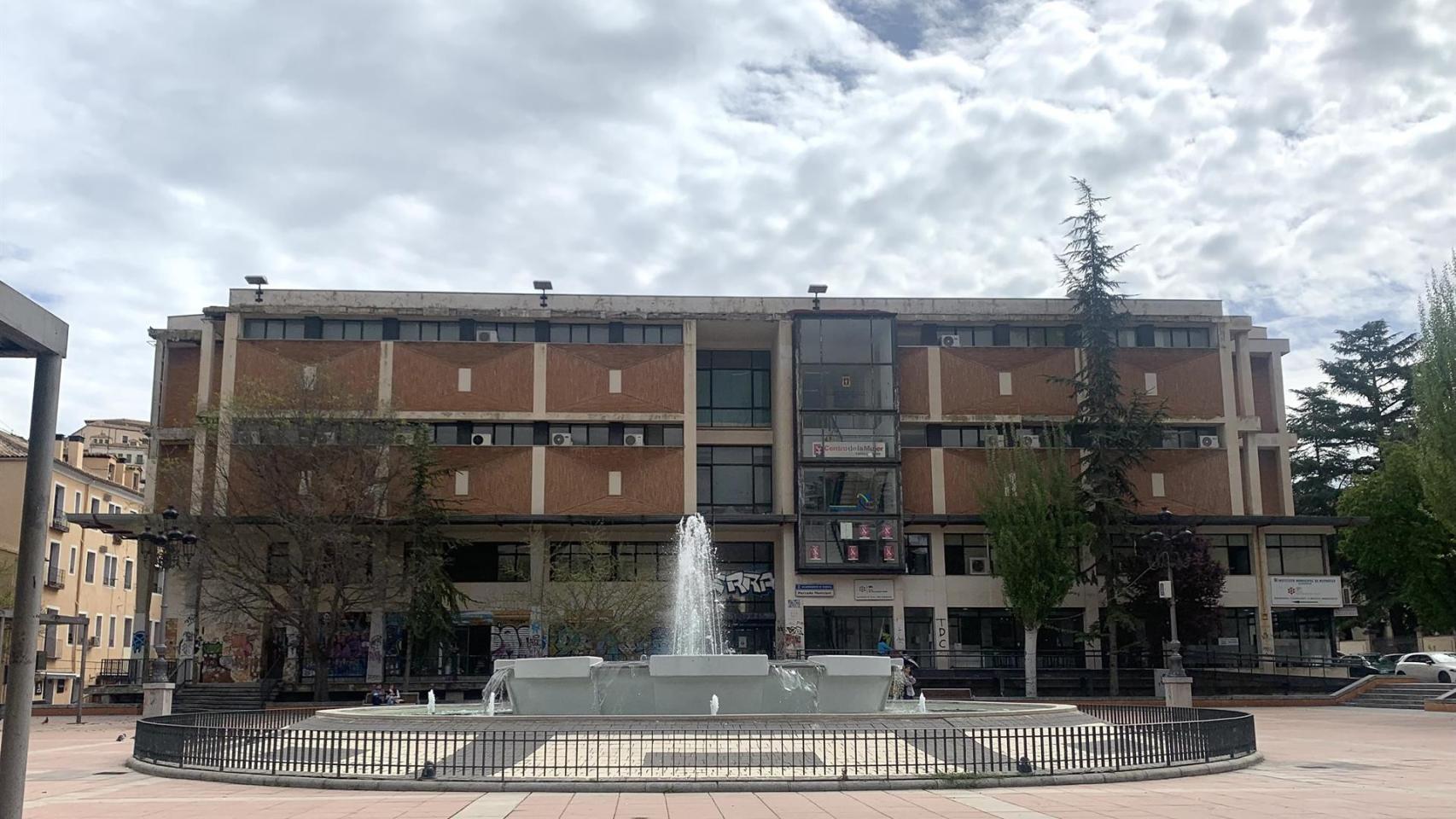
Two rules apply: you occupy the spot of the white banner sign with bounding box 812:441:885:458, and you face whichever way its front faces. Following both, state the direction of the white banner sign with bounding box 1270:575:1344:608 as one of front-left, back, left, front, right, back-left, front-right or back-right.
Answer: left

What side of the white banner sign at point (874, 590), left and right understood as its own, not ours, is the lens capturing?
front

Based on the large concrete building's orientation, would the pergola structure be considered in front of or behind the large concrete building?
in front

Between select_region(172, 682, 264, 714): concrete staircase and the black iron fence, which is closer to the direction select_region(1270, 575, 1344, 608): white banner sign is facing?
the black iron fence

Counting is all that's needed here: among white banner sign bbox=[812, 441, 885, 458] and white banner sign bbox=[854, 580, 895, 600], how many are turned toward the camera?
2

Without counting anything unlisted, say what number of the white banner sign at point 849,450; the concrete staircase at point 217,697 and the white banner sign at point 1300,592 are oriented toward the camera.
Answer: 3

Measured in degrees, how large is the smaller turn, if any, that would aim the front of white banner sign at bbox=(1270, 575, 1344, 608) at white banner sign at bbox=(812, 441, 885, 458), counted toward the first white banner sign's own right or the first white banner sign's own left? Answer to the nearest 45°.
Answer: approximately 45° to the first white banner sign's own right

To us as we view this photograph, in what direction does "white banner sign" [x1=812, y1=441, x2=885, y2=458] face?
facing the viewer

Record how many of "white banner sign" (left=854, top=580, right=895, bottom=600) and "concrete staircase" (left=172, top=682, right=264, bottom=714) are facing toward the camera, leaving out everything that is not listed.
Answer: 2

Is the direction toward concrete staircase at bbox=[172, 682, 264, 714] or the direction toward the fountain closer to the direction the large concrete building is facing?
the fountain

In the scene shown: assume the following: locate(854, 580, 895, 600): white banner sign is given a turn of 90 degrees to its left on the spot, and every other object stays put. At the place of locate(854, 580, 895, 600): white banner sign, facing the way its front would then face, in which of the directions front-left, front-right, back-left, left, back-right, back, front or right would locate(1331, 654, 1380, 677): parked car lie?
front

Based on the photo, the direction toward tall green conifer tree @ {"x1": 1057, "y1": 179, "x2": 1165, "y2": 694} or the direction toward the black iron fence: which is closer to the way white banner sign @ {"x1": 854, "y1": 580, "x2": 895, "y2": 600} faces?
the black iron fence
